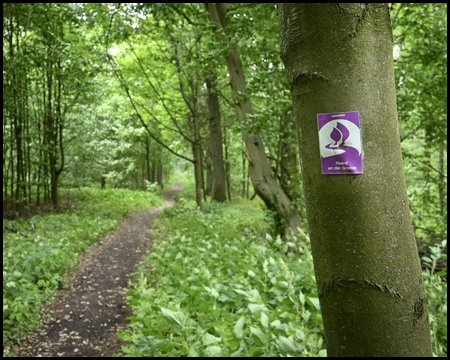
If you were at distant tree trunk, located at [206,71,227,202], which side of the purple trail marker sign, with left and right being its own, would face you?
back

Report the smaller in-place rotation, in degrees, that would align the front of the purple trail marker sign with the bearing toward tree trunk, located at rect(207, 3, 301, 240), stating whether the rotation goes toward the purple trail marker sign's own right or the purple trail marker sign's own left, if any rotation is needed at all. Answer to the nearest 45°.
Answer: approximately 180°

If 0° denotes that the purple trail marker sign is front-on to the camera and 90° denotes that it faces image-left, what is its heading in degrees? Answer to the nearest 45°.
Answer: approximately 0°
